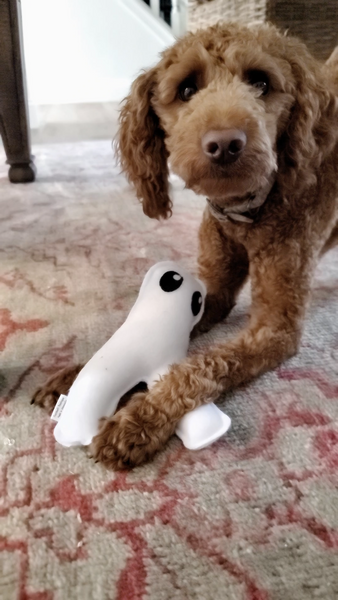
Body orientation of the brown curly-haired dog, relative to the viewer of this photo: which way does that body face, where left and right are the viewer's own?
facing the viewer and to the left of the viewer
